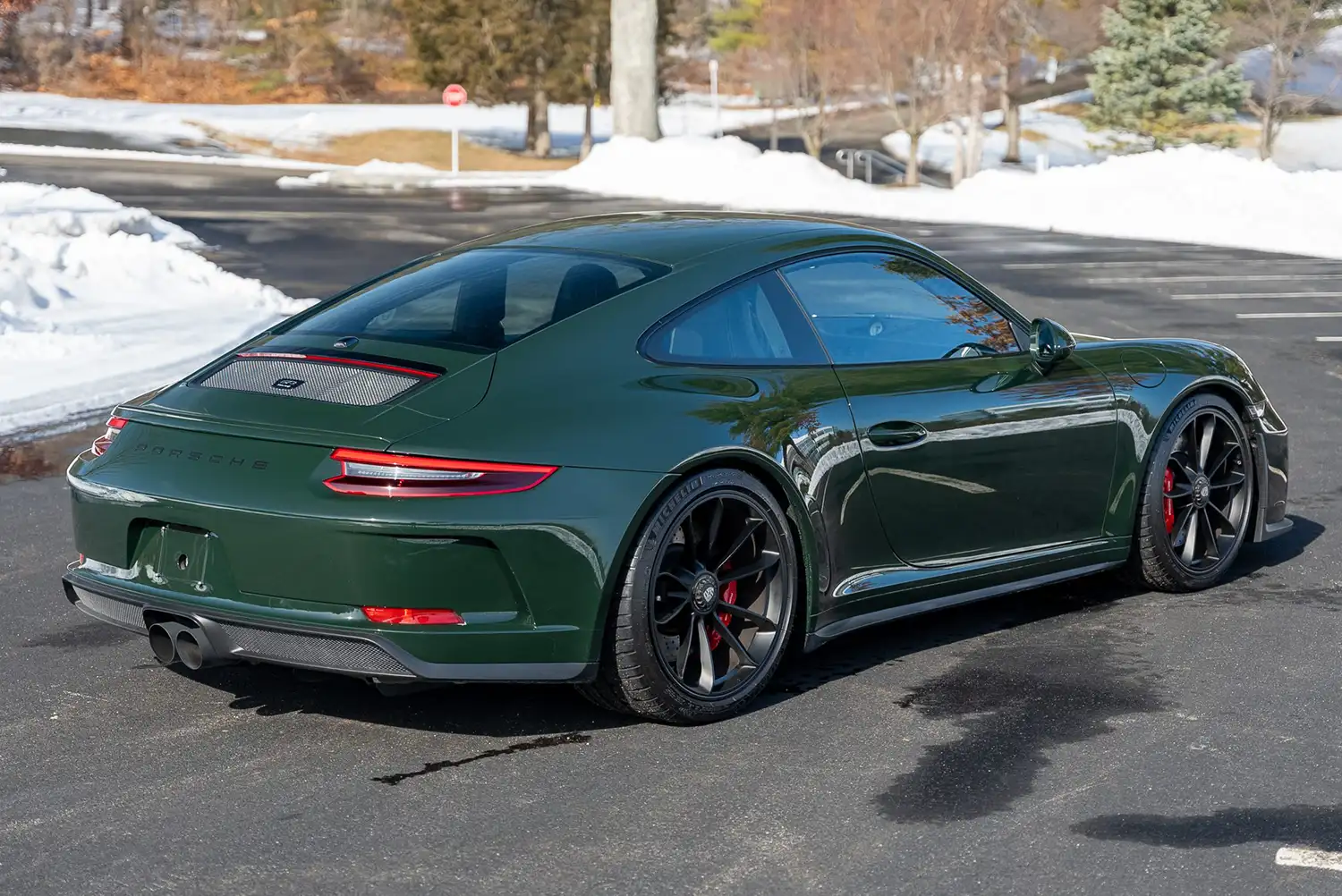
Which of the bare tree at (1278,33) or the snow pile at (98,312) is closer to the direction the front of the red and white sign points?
the snow pile

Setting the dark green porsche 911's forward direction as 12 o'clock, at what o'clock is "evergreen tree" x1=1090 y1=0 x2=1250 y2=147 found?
The evergreen tree is roughly at 11 o'clock from the dark green porsche 911.

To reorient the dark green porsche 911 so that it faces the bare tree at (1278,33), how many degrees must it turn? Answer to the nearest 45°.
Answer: approximately 45° to its left

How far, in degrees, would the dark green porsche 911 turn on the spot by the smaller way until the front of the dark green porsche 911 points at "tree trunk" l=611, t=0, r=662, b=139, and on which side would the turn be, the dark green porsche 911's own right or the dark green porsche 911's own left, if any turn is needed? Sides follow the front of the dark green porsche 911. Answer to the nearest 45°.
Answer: approximately 45° to the dark green porsche 911's own left

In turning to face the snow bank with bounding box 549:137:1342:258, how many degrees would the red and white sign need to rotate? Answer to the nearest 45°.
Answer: approximately 45° to its left

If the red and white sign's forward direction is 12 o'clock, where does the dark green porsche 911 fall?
The dark green porsche 911 is roughly at 12 o'clock from the red and white sign.

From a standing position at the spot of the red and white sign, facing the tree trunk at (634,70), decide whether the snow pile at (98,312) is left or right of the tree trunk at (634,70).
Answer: right

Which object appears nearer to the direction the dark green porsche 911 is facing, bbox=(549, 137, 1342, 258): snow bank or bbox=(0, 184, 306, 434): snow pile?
the snow bank

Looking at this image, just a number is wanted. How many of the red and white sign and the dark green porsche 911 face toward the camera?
1

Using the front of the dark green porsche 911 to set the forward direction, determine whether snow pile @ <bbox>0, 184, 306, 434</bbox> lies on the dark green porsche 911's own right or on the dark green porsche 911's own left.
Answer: on the dark green porsche 911's own left

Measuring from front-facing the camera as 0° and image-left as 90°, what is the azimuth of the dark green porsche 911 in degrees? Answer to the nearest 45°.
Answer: approximately 225°
